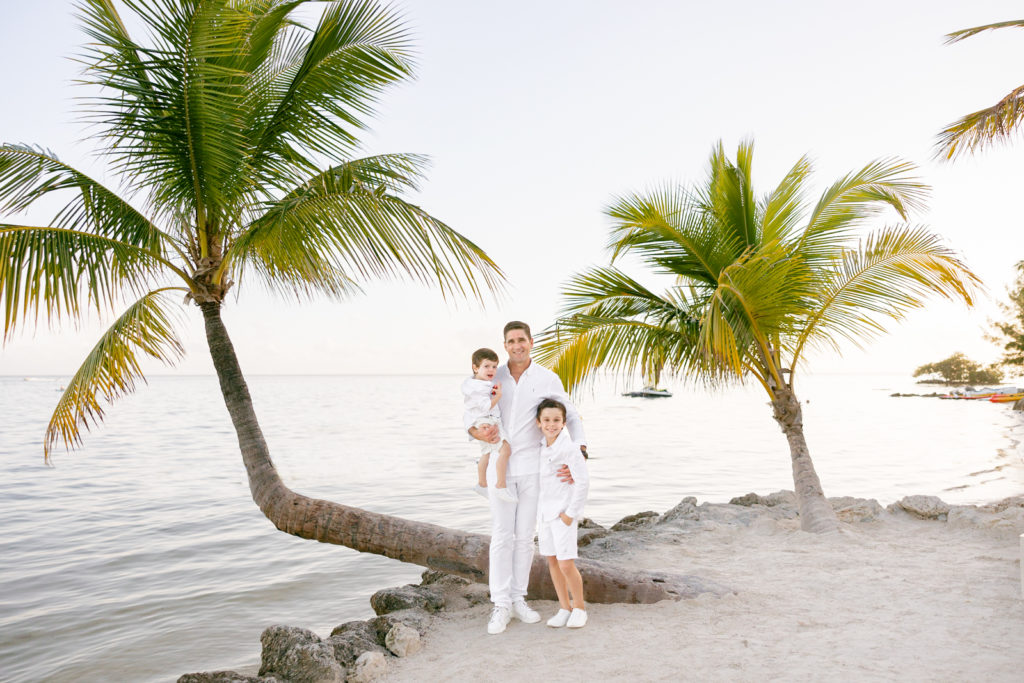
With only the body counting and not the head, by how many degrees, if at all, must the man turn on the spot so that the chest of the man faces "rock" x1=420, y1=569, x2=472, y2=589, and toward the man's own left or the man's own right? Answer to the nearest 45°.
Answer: approximately 180°

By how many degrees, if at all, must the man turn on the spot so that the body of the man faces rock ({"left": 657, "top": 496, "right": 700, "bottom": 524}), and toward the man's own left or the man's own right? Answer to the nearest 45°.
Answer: approximately 135° to the man's own left

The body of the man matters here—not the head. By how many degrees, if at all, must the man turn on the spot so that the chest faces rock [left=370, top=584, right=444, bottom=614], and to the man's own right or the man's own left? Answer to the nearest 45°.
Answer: approximately 135° to the man's own right

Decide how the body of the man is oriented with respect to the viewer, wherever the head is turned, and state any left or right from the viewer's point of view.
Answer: facing the viewer

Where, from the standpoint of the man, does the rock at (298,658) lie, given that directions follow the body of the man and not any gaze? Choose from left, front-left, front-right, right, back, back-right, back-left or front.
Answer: right

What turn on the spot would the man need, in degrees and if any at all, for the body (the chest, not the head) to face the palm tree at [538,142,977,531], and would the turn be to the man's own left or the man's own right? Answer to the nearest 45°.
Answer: approximately 135° to the man's own left

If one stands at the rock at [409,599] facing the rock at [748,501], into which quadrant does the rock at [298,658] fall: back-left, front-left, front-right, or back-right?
back-right

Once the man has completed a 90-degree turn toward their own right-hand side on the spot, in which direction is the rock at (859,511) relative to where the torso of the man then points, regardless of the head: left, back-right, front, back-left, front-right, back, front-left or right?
back-right

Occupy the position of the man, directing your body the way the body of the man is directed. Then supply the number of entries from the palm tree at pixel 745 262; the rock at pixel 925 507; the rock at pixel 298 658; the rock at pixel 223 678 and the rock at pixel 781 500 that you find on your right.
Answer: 2

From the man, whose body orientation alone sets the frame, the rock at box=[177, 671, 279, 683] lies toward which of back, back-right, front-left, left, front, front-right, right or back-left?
right

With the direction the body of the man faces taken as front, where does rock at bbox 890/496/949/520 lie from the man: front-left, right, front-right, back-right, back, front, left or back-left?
back-left

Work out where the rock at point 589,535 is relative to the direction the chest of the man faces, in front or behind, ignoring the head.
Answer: behind
